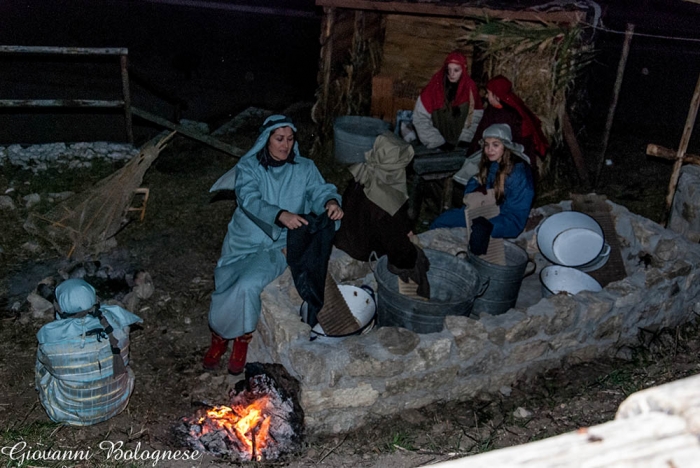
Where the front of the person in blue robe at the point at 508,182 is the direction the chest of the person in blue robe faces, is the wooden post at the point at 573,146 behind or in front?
behind

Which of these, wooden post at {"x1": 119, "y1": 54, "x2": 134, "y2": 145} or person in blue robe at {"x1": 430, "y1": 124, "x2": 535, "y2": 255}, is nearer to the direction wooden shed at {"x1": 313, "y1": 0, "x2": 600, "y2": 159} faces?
the person in blue robe

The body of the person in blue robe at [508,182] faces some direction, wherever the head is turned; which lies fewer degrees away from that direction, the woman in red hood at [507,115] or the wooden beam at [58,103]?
the wooden beam

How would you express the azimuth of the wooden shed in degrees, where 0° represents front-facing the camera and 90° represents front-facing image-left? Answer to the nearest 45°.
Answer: approximately 0°

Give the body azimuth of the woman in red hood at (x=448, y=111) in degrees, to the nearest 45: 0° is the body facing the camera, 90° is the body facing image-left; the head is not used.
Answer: approximately 0°

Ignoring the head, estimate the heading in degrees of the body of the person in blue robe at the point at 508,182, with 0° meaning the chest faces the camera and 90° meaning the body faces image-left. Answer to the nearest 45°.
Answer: approximately 45°

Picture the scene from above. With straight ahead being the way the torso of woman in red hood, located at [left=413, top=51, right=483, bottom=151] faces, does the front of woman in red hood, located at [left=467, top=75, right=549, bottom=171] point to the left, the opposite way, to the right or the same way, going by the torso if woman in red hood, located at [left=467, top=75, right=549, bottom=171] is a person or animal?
to the right

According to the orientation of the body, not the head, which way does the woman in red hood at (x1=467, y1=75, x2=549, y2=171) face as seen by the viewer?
to the viewer's left

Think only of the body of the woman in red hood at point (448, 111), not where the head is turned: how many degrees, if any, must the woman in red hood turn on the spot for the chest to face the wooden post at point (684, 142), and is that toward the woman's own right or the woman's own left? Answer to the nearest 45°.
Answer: approximately 45° to the woman's own left
